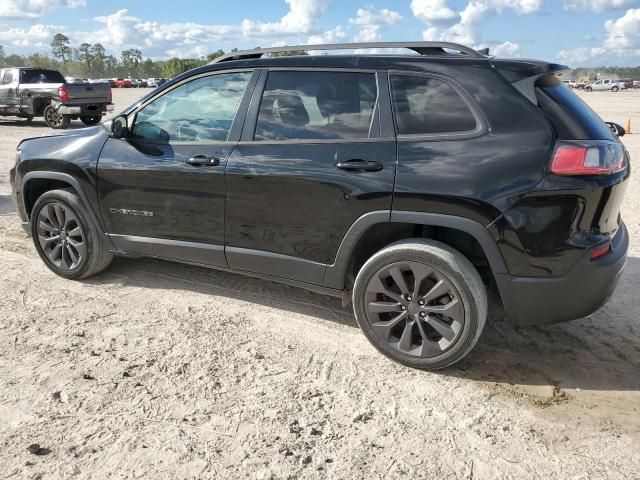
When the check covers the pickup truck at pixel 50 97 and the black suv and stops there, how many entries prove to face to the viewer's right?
0

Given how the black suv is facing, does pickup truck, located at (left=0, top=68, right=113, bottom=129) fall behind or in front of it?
in front

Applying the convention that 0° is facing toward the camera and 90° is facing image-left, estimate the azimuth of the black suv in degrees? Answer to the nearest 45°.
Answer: approximately 135°

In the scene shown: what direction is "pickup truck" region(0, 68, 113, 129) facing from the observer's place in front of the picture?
facing away from the viewer and to the left of the viewer

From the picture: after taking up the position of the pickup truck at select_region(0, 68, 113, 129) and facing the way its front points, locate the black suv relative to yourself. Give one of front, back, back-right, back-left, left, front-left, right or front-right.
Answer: back-left
